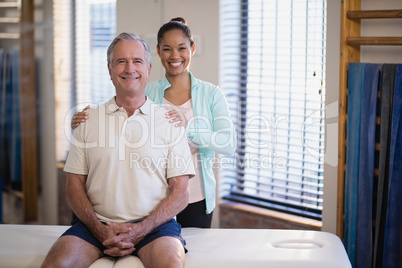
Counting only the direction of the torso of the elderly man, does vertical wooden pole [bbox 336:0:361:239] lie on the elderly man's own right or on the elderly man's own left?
on the elderly man's own left

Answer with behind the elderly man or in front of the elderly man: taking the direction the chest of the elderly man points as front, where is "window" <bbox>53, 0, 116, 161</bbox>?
behind

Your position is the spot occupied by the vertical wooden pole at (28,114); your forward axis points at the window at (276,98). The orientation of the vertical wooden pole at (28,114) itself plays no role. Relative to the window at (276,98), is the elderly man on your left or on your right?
right

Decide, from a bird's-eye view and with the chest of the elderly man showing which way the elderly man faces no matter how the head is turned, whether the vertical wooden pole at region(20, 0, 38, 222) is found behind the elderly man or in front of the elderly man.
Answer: behind

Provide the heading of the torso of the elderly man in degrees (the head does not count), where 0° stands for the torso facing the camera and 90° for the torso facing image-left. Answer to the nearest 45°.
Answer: approximately 0°

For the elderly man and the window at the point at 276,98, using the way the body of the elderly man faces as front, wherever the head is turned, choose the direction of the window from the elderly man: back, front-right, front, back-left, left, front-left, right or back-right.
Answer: back-left
